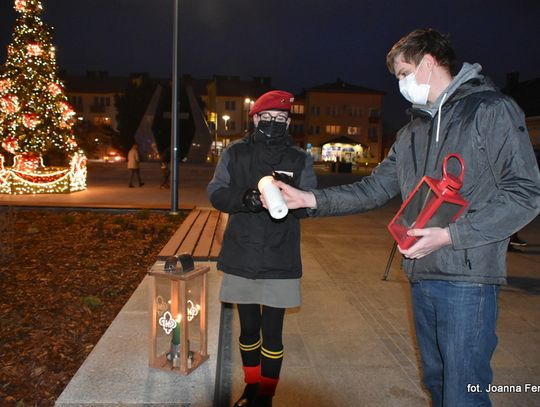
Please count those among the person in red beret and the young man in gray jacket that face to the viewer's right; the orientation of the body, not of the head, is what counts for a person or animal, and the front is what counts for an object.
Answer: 0

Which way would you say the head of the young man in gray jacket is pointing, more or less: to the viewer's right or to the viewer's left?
to the viewer's left

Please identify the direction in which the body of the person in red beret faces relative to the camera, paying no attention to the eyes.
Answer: toward the camera

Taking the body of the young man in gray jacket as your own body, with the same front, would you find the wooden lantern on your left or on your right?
on your right

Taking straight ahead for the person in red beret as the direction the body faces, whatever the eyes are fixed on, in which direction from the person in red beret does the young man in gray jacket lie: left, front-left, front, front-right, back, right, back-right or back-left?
front-left

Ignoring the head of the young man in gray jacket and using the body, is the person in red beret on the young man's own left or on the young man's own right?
on the young man's own right

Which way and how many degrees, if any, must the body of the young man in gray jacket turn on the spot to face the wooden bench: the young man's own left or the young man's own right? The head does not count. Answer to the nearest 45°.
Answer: approximately 90° to the young man's own right

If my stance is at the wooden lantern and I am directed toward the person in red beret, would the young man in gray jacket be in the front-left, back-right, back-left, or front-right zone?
front-right

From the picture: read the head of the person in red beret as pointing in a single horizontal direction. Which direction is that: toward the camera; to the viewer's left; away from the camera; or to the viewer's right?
toward the camera
